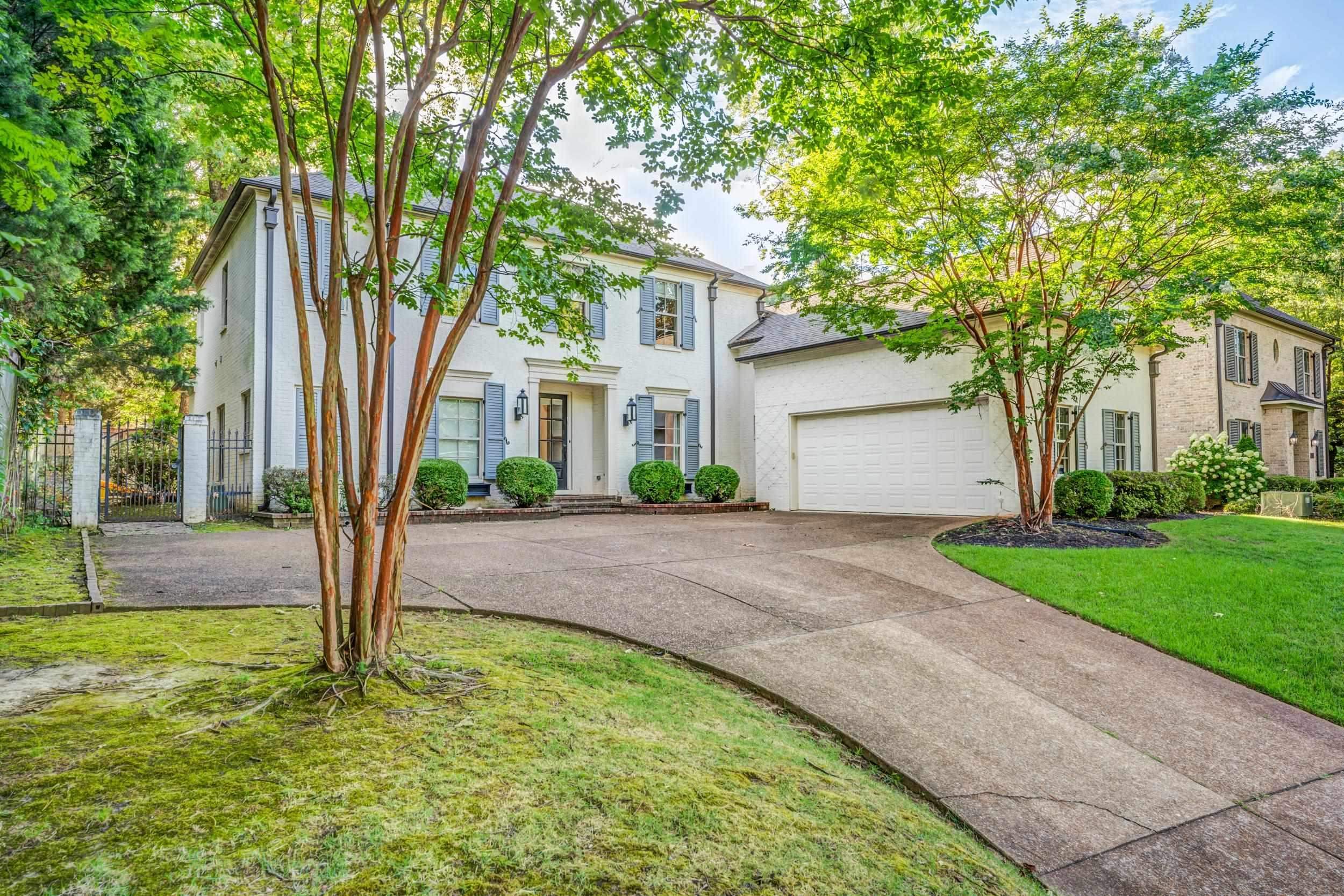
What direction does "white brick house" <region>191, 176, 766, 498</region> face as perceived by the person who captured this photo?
facing the viewer and to the right of the viewer

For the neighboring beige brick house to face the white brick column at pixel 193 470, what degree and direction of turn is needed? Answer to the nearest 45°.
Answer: approximately 90° to its right

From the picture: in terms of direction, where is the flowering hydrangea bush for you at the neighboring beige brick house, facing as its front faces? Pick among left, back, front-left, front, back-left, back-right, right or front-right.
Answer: front-right

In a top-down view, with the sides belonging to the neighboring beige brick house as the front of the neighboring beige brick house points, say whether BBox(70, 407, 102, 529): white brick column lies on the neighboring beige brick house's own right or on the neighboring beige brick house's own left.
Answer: on the neighboring beige brick house's own right

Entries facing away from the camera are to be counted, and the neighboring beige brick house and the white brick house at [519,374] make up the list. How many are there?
0

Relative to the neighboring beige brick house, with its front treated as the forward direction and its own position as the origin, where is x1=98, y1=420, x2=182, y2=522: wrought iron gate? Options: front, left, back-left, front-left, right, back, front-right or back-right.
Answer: right

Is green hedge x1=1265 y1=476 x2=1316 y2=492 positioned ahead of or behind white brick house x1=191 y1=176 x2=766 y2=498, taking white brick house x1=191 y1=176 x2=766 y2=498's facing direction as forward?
ahead

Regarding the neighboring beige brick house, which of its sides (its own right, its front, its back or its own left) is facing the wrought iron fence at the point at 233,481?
right

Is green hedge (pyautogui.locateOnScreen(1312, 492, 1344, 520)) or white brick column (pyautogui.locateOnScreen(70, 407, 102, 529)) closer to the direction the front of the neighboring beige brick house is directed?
the green hedge

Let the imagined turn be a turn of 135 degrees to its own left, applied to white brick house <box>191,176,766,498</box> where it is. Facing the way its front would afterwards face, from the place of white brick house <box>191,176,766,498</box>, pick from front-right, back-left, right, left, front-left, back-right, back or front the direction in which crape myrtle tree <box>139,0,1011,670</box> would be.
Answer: back

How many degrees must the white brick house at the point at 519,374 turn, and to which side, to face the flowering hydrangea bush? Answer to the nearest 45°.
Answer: approximately 45° to its left

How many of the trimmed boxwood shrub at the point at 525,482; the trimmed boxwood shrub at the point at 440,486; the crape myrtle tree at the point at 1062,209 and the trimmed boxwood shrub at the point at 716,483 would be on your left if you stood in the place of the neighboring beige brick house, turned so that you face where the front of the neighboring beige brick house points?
0

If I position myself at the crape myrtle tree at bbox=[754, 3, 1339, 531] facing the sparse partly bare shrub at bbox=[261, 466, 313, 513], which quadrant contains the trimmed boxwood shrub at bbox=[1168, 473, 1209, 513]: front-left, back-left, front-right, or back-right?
back-right

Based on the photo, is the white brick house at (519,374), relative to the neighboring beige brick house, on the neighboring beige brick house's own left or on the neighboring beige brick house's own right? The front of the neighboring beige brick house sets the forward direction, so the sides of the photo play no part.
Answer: on the neighboring beige brick house's own right

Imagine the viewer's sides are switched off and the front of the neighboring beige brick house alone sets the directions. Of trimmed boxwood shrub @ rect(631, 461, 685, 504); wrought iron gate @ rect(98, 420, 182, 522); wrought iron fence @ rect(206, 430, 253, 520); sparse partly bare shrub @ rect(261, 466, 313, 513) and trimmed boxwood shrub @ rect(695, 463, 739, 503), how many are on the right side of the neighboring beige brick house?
5

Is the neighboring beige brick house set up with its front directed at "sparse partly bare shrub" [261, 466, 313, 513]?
no

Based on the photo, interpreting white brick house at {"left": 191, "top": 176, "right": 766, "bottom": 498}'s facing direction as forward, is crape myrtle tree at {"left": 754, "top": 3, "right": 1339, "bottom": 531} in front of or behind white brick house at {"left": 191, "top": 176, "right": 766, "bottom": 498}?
in front
